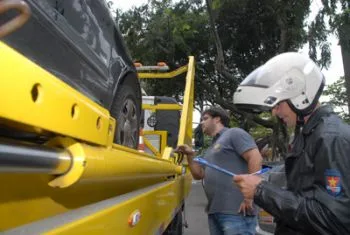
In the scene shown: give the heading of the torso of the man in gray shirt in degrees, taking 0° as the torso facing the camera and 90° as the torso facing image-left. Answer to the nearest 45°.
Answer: approximately 45°

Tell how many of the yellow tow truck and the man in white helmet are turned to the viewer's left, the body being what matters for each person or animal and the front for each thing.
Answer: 1

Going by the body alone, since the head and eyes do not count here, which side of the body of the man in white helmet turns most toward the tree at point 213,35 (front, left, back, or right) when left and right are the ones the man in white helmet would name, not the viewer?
right

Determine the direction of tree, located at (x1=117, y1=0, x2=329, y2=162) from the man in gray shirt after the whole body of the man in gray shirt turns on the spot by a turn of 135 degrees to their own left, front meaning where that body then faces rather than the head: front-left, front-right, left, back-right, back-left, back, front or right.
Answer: left

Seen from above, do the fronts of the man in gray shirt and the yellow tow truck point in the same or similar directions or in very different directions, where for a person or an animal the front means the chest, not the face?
very different directions

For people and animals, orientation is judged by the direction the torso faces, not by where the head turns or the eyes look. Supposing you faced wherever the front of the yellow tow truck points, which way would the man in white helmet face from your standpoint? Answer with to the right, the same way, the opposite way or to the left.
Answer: to the left

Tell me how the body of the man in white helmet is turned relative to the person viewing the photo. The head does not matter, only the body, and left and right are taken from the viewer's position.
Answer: facing to the left of the viewer

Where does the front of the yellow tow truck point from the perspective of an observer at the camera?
facing away from the viewer and to the right of the viewer

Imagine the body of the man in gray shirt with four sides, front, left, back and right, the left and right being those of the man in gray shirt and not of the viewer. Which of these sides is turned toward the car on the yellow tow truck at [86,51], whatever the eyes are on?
front
